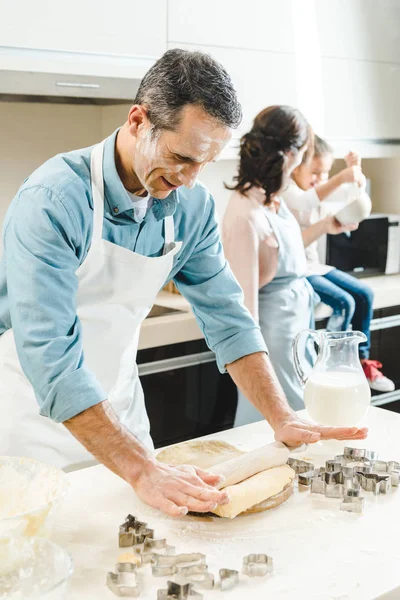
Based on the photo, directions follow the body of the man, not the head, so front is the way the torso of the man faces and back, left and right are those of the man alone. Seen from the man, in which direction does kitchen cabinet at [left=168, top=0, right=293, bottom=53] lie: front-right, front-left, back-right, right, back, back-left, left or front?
back-left

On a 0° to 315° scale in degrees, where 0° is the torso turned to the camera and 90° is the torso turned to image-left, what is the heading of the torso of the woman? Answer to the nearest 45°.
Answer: approximately 270°

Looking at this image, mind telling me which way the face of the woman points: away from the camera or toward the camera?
away from the camera

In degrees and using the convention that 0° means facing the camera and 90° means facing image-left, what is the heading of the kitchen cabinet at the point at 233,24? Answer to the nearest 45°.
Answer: approximately 315°
